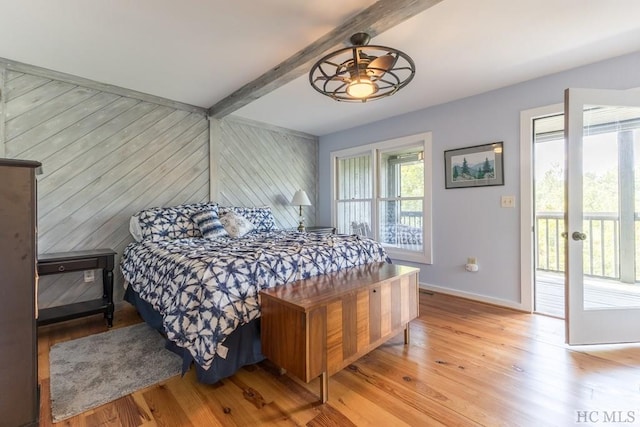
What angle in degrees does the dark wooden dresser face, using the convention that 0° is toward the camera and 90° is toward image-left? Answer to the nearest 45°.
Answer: approximately 270°

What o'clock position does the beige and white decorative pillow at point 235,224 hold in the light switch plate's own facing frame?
The beige and white decorative pillow is roughly at 2 o'clock from the light switch plate.

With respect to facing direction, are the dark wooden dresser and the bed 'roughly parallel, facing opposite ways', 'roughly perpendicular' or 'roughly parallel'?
roughly perpendicular

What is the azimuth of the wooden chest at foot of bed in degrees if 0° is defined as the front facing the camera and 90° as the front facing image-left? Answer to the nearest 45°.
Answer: approximately 315°

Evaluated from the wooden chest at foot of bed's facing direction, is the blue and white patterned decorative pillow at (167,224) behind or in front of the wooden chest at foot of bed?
behind

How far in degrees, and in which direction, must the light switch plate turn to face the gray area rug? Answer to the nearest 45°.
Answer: approximately 45° to its right

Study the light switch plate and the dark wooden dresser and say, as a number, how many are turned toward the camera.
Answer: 1

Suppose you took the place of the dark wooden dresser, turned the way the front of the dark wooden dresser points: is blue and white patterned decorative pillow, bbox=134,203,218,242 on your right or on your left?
on your left

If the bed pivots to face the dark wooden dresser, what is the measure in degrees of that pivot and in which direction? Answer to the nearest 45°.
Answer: approximately 90° to its right
